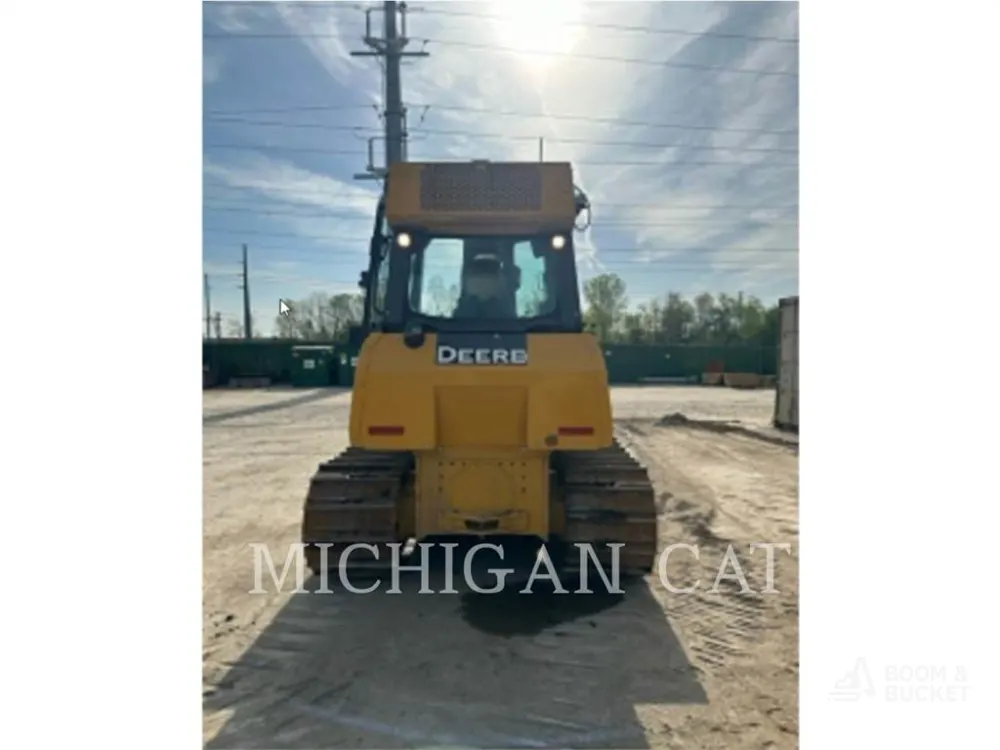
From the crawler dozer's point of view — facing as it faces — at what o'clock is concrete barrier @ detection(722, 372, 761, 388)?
The concrete barrier is roughly at 1 o'clock from the crawler dozer.

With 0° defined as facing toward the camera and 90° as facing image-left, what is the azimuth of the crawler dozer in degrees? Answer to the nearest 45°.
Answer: approximately 180°
